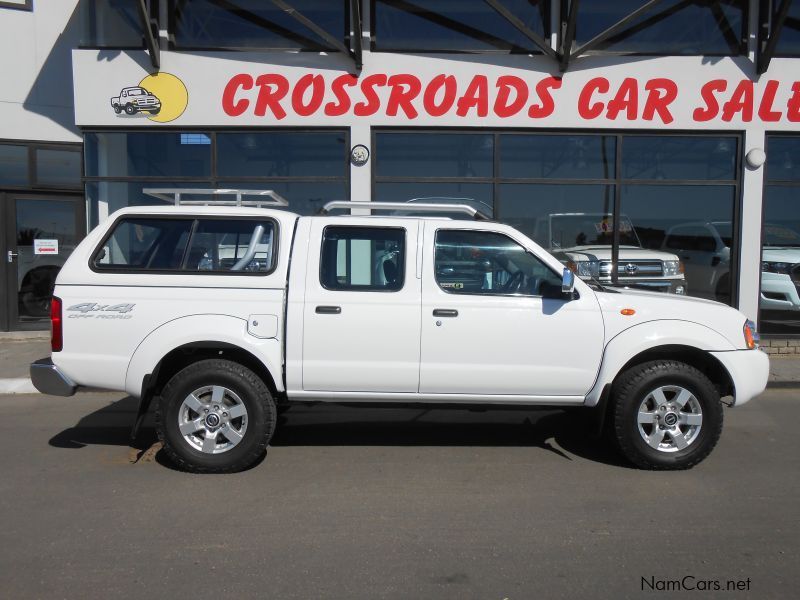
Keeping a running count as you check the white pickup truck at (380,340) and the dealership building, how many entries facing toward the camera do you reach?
1

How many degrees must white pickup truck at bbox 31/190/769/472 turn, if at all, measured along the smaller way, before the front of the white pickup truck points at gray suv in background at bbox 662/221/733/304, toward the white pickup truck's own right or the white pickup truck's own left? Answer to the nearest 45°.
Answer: approximately 45° to the white pickup truck's own left

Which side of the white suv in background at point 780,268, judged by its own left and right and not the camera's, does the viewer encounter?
front

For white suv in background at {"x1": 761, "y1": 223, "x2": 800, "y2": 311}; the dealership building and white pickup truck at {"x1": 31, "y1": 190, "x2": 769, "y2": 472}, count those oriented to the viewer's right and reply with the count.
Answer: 1

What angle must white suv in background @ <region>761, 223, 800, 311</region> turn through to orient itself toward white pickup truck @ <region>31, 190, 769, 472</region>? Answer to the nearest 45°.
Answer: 0° — it already faces it

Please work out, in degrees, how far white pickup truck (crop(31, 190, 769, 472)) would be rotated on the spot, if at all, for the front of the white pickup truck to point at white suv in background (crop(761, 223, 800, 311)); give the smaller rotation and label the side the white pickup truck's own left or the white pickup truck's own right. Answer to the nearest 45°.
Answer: approximately 45° to the white pickup truck's own left

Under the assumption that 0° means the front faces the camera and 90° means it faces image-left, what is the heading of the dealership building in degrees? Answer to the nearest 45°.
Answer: approximately 0°

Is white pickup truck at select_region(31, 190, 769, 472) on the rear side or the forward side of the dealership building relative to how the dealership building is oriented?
on the forward side

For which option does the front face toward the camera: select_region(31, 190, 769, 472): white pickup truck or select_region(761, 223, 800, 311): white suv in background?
the white suv in background

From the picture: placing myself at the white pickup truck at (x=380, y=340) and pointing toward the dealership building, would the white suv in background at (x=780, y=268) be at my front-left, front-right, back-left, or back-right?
front-right

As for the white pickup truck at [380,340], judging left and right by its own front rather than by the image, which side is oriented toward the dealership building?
left

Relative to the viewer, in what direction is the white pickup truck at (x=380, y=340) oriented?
to the viewer's right

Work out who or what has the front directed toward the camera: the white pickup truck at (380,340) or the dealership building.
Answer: the dealership building
